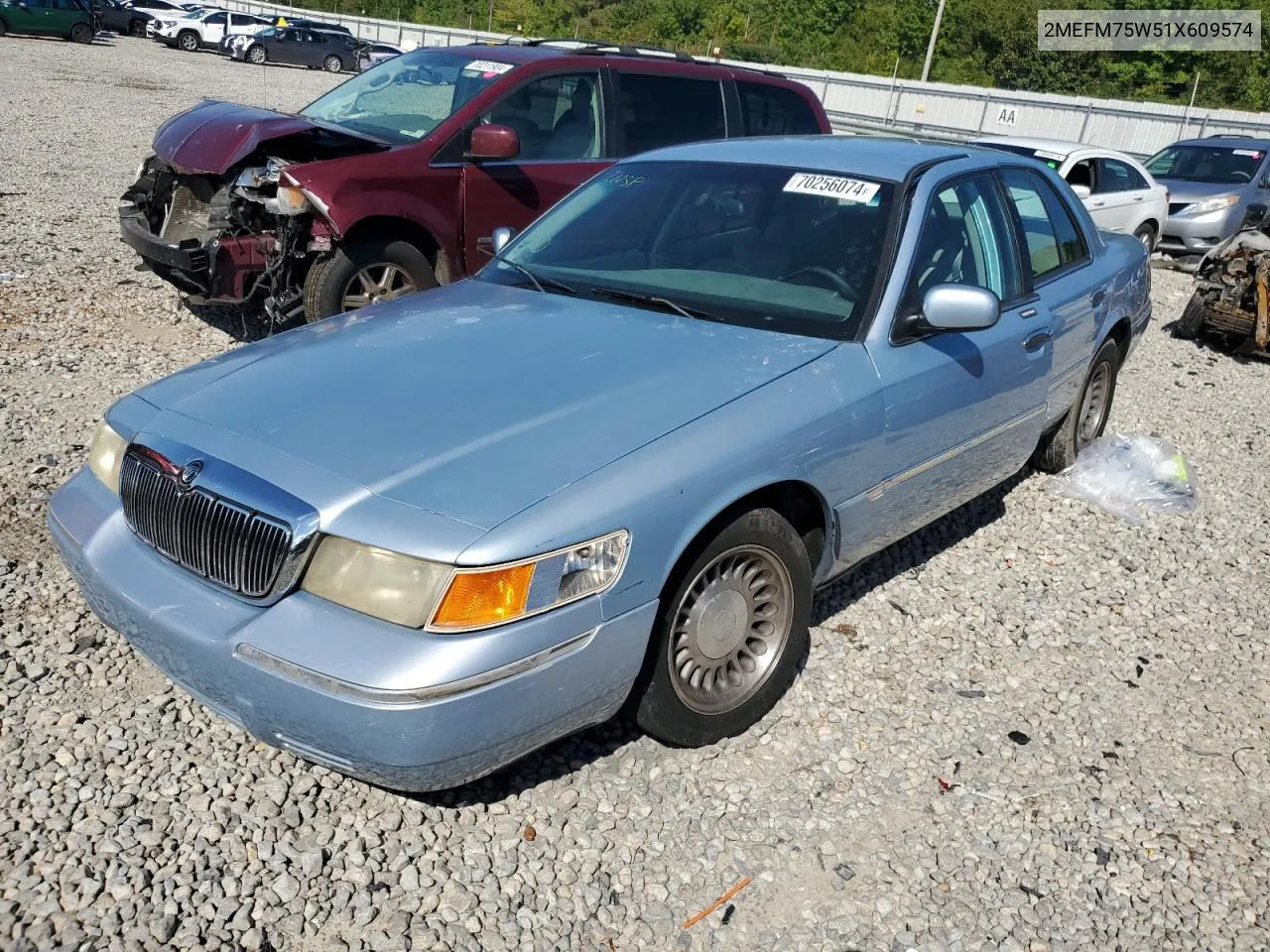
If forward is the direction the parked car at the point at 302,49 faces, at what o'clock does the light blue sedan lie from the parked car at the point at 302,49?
The light blue sedan is roughly at 9 o'clock from the parked car.

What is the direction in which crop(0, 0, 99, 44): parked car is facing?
to the viewer's left

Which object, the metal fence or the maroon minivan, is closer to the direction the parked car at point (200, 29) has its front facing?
the maroon minivan

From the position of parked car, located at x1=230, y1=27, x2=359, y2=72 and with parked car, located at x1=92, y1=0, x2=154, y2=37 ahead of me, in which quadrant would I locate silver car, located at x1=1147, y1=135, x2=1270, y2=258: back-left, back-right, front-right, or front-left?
back-left

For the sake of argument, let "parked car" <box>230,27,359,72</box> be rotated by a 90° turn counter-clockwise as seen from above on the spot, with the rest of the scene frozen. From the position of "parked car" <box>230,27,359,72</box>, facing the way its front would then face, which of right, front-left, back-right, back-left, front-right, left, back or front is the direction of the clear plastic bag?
front

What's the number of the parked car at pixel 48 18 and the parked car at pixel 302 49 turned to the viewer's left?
2

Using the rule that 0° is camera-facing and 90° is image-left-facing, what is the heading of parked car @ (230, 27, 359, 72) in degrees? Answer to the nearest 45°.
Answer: approximately 90°

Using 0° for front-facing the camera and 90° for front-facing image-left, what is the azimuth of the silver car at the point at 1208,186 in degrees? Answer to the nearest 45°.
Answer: approximately 45°

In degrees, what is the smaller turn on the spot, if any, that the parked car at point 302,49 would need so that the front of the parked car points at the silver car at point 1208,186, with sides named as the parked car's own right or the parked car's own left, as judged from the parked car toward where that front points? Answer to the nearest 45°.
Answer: approximately 90° to the parked car's own left
